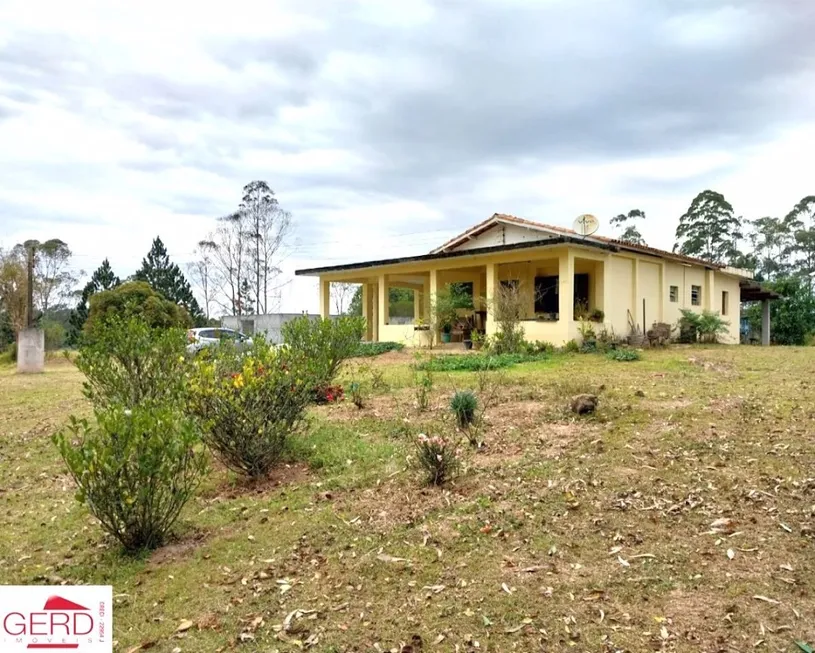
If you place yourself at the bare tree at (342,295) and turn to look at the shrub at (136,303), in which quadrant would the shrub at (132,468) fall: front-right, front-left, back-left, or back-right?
front-left

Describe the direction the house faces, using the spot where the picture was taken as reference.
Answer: facing the viewer and to the left of the viewer

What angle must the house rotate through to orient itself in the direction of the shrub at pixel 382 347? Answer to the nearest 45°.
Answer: approximately 45° to its right

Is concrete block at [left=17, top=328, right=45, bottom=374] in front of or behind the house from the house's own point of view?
in front

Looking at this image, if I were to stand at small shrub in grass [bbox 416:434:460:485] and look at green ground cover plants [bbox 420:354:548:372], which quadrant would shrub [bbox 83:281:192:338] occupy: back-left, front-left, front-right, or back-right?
front-left

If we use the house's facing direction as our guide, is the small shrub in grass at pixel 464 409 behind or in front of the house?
in front

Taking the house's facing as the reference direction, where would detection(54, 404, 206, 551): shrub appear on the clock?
The shrub is roughly at 11 o'clock from the house.

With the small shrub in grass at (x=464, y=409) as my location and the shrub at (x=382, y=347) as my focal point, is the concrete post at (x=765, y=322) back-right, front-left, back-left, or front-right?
front-right

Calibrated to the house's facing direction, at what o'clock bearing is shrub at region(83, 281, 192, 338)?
The shrub is roughly at 2 o'clock from the house.

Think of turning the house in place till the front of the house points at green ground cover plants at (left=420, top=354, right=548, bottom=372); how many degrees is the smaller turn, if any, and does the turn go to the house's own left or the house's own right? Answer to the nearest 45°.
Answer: approximately 45° to the house's own left

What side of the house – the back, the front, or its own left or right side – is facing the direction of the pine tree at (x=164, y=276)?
right

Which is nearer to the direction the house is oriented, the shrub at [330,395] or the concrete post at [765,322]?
the shrub

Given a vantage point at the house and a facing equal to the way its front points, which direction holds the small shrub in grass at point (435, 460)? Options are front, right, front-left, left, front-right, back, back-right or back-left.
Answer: front-left

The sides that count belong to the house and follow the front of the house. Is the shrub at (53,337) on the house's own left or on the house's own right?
on the house's own right
